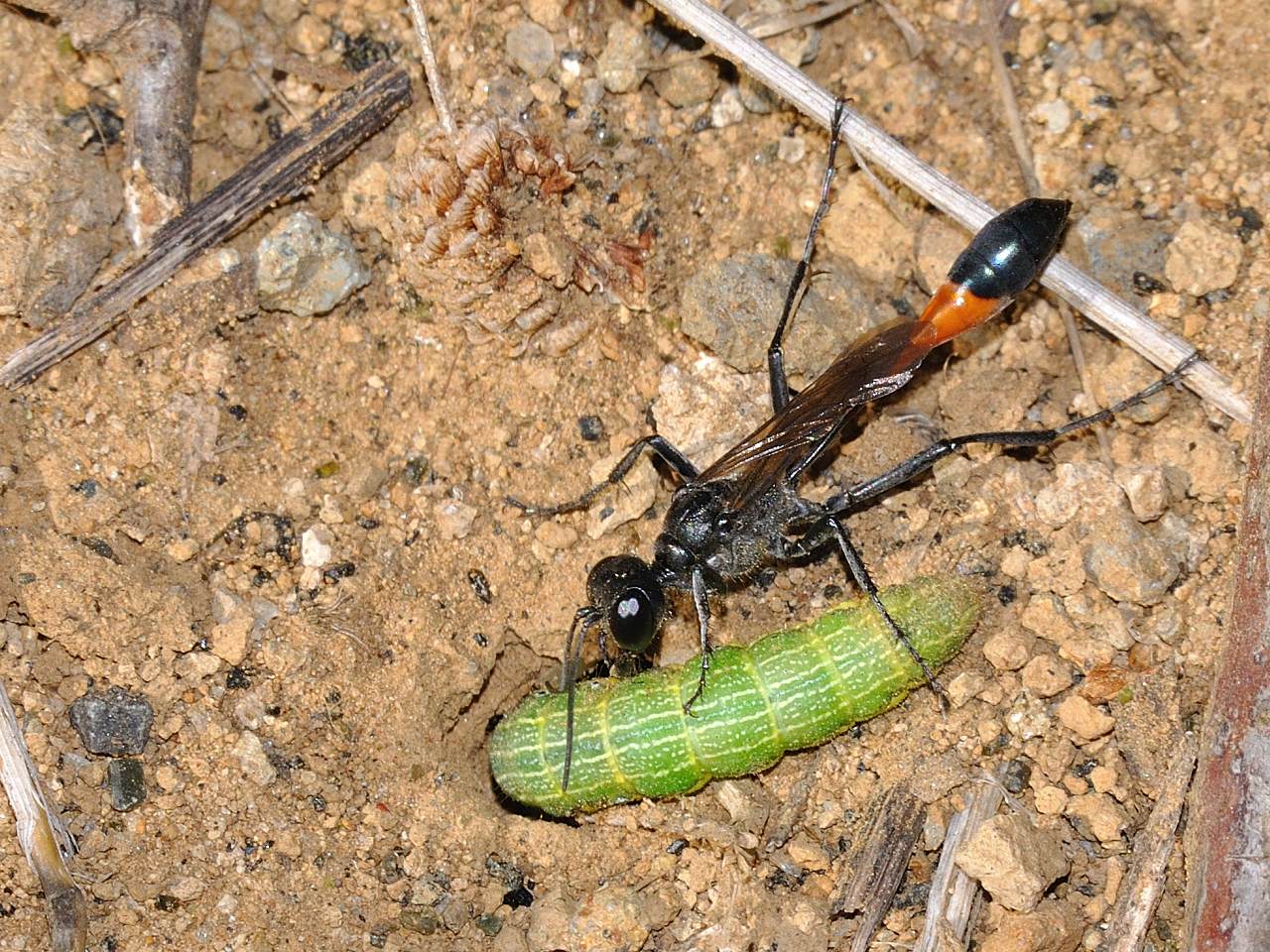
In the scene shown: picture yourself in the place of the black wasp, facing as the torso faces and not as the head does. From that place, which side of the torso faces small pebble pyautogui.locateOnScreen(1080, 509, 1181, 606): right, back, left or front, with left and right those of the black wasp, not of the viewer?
left

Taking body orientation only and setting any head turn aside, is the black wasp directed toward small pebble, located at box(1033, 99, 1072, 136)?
no

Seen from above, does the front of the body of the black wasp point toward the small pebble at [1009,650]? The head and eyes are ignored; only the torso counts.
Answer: no

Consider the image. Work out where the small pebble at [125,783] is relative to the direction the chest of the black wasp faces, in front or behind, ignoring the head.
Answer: in front

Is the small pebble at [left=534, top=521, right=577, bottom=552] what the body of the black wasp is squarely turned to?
no

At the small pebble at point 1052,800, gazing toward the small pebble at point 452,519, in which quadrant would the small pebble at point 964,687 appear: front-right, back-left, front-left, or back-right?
front-right

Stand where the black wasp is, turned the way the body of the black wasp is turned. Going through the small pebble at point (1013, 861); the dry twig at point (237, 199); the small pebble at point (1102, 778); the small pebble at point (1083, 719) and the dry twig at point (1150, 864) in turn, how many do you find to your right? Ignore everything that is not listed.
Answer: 1

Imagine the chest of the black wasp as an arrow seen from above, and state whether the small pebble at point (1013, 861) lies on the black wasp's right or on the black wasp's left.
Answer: on the black wasp's left

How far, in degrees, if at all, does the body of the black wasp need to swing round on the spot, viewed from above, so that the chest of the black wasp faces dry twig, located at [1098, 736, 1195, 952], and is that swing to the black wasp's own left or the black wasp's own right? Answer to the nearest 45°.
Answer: approximately 45° to the black wasp's own left

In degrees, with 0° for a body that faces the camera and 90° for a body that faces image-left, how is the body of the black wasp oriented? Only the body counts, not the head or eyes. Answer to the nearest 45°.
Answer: approximately 45°

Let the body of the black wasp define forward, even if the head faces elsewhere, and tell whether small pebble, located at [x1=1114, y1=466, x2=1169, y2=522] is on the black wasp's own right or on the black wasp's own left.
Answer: on the black wasp's own left

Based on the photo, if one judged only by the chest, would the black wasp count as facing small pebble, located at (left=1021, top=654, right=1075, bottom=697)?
no

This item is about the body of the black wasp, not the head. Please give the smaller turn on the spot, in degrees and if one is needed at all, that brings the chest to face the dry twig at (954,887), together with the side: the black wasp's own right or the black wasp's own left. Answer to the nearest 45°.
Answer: approximately 45° to the black wasp's own left
